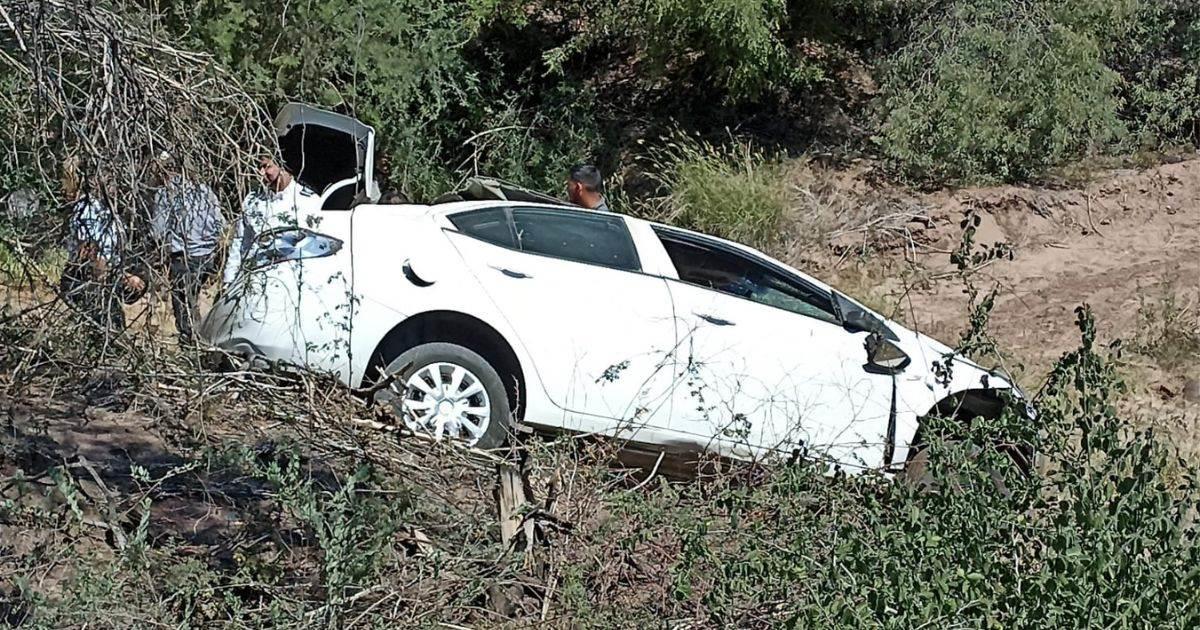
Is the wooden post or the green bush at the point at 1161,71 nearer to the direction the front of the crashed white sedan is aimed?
the green bush

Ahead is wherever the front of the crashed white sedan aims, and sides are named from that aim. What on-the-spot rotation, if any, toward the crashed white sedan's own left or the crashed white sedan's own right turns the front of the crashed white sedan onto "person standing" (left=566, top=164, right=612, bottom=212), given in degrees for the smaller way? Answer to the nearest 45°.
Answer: approximately 90° to the crashed white sedan's own left

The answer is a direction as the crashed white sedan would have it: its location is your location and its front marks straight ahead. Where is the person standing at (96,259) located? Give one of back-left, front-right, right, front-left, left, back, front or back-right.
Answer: back-right

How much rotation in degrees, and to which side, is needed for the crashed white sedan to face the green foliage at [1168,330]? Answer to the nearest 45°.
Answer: approximately 45° to its left

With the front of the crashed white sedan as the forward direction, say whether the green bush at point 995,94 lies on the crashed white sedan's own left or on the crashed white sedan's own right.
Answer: on the crashed white sedan's own left

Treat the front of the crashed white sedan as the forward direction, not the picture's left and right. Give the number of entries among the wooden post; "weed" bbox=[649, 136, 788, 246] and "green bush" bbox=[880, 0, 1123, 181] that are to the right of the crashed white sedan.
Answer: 1

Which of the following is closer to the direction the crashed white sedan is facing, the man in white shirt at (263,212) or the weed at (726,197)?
the weed

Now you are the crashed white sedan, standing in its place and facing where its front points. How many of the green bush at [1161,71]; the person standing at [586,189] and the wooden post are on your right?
1

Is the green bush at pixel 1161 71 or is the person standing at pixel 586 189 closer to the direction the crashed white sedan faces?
the green bush

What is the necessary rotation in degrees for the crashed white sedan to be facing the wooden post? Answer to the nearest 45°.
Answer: approximately 90° to its right

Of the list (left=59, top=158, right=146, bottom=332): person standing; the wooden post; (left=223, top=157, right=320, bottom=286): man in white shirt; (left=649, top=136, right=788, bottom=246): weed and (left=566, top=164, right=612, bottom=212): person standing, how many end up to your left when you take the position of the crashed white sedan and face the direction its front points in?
2

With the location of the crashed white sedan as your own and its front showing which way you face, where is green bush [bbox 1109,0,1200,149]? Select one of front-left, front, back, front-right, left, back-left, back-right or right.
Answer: front-left

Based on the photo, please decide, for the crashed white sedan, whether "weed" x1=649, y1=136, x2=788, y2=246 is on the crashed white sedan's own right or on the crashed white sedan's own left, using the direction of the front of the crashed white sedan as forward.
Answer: on the crashed white sedan's own left

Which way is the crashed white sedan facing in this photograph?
to the viewer's right
